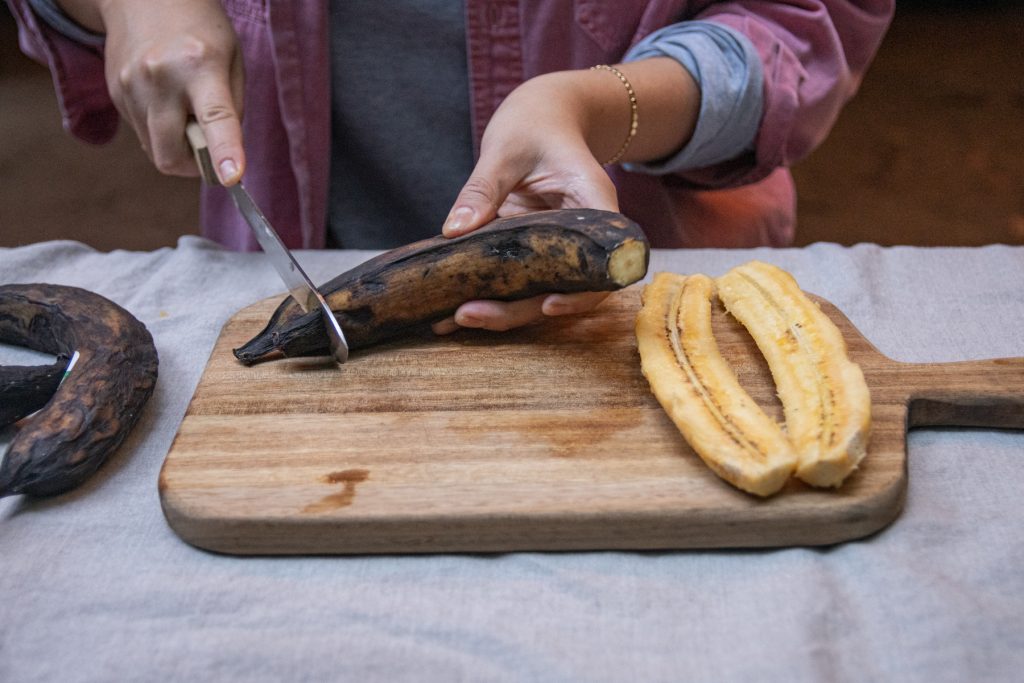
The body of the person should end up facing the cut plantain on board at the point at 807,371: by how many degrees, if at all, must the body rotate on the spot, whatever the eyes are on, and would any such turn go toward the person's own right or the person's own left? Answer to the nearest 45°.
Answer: approximately 45° to the person's own left

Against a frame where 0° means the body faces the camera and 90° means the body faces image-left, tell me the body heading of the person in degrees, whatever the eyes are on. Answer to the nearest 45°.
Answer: approximately 0°

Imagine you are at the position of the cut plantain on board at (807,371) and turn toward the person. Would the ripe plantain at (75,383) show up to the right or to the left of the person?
left

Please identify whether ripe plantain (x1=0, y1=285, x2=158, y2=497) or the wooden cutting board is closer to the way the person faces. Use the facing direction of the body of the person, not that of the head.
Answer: the wooden cutting board

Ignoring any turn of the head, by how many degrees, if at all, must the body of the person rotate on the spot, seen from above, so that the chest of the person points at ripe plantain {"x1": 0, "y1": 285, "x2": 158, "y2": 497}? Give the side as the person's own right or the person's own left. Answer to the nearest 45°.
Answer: approximately 45° to the person's own right

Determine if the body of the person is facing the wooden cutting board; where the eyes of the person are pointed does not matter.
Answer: yes

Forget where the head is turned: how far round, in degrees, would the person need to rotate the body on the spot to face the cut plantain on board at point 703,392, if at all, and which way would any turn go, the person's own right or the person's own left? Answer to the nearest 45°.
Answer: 0° — they already face it
